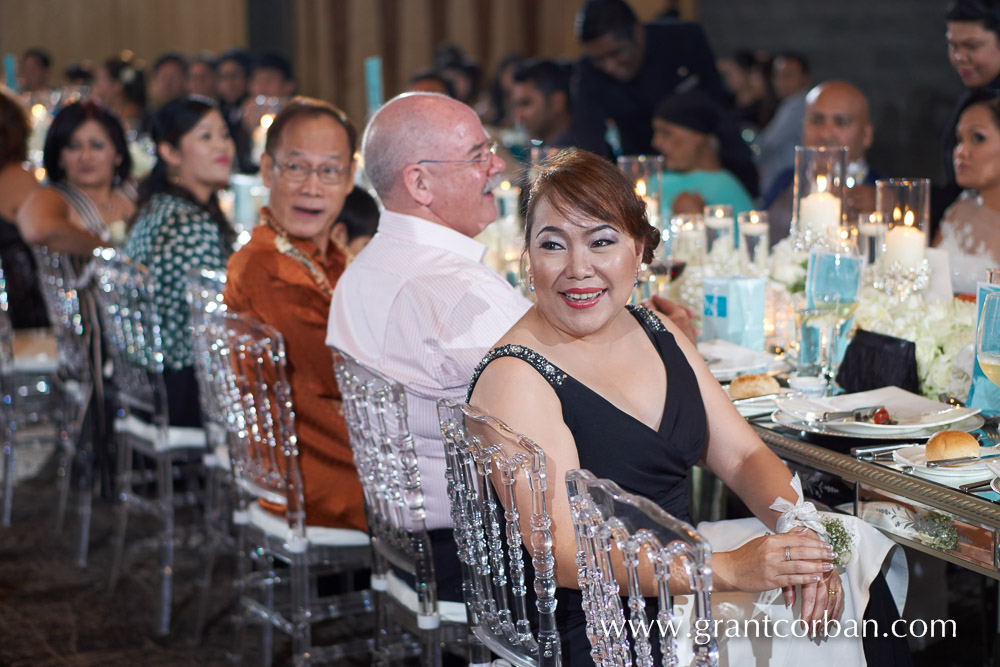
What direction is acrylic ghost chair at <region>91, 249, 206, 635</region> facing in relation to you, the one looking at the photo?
facing away from the viewer and to the right of the viewer

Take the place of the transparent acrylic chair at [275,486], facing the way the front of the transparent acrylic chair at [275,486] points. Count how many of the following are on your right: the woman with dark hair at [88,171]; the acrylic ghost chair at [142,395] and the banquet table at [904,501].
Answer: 1

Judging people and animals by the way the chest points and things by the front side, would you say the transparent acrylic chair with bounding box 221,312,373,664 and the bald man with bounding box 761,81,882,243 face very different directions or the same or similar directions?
very different directions

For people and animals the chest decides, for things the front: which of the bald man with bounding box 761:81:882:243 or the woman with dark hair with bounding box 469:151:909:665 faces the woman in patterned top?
the bald man

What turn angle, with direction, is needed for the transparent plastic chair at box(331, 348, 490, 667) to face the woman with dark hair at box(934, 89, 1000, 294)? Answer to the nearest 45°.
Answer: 0° — it already faces them

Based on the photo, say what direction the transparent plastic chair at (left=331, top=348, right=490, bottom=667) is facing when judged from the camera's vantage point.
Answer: facing away from the viewer and to the right of the viewer

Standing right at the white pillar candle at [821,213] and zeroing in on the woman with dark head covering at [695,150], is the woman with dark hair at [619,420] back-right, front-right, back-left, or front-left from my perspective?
back-left

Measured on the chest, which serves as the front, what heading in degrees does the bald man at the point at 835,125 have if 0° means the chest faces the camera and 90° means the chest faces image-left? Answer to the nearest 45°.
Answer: approximately 45°
